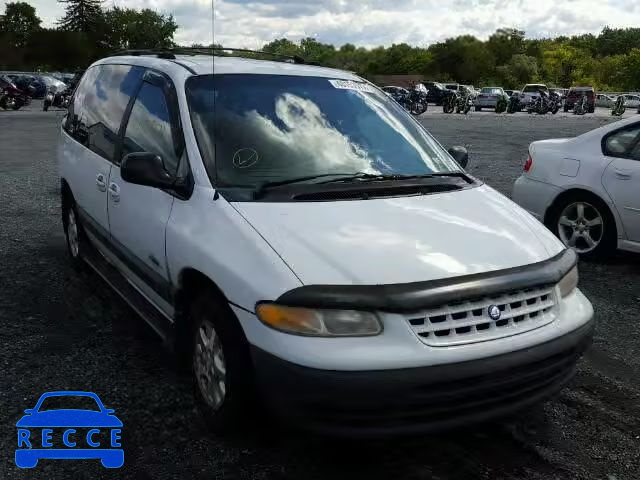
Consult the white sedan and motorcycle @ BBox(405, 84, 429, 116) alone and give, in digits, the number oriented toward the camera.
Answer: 1

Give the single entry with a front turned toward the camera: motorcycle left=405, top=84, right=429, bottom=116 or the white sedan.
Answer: the motorcycle

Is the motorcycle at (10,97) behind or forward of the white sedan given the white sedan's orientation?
behind

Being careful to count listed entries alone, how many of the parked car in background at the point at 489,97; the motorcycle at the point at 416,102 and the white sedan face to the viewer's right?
1

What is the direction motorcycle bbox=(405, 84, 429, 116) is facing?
toward the camera

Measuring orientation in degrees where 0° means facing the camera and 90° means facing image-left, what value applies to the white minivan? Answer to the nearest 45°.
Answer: approximately 315°

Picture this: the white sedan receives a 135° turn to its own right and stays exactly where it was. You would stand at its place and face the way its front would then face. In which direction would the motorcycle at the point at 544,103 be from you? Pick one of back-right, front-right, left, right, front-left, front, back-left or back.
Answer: back-right

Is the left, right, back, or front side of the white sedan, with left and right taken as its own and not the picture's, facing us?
right

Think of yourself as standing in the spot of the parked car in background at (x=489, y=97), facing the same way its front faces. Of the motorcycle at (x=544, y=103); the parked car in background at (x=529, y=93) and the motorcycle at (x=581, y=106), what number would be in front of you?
0

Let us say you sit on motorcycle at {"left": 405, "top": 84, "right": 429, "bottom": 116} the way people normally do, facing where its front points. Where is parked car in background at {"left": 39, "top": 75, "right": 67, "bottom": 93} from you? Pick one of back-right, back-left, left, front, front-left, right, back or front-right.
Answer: right

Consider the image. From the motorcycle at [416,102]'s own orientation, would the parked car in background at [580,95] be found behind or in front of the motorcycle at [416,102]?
behind
